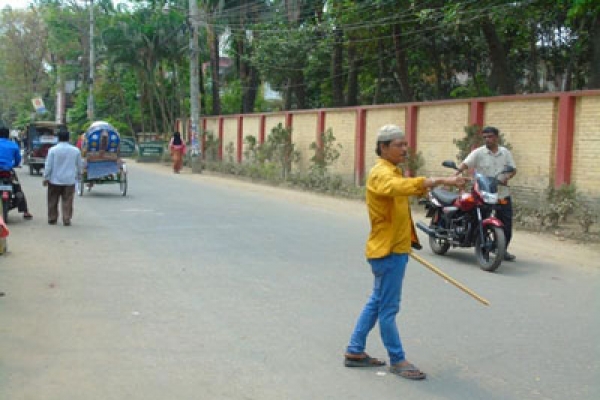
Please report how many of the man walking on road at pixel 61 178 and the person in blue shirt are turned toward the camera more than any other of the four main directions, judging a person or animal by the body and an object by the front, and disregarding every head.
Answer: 0

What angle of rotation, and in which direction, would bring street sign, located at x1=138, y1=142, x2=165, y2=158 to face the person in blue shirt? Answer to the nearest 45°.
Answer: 0° — it already faces them

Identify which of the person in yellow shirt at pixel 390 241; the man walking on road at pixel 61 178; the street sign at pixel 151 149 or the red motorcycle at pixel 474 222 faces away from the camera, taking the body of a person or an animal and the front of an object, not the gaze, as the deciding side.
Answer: the man walking on road

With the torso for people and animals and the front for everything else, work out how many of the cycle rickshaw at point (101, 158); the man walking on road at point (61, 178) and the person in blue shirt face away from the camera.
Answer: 3

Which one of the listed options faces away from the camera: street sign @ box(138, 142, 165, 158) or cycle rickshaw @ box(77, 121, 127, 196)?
the cycle rickshaw

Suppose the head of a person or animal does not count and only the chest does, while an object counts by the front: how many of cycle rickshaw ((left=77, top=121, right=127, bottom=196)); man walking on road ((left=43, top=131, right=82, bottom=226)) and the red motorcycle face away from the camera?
2

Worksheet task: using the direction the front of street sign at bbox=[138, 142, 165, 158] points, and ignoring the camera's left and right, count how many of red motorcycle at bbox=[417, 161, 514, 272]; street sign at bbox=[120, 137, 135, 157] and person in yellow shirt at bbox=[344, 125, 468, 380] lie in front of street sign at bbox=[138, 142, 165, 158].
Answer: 2

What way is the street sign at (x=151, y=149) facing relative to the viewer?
toward the camera

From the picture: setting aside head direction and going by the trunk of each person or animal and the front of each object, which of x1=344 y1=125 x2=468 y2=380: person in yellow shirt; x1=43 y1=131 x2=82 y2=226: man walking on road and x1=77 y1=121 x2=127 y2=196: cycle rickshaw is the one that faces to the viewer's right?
the person in yellow shirt

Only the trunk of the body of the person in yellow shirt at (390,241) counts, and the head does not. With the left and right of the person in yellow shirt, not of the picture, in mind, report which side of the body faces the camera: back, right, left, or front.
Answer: right

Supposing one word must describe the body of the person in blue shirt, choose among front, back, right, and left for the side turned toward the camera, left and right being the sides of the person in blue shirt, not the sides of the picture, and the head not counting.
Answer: back

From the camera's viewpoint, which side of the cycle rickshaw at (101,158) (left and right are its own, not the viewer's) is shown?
back

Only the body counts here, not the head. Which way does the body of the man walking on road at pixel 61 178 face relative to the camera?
away from the camera
